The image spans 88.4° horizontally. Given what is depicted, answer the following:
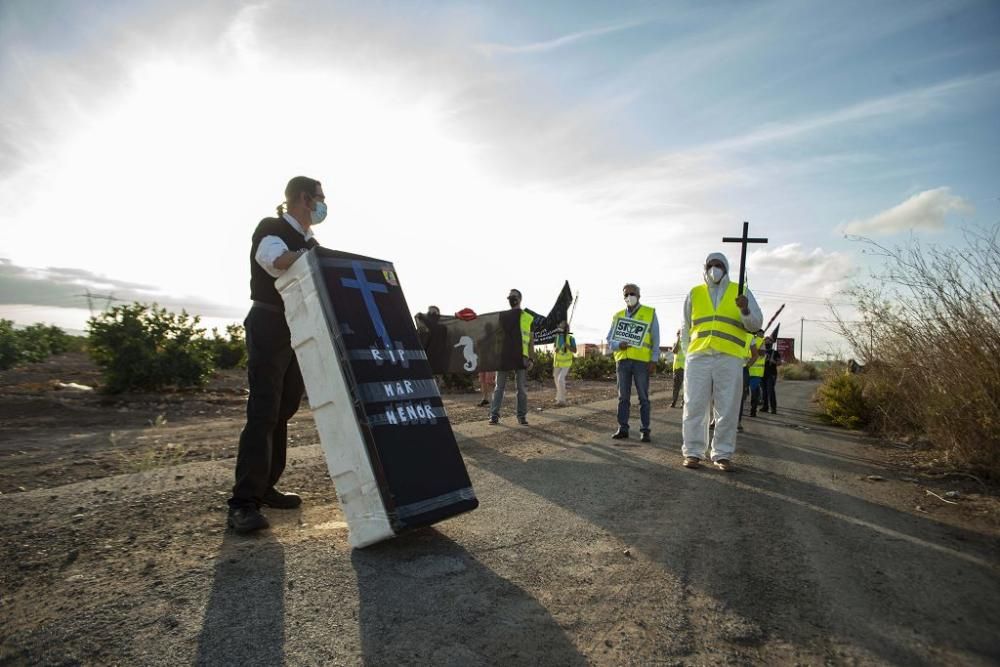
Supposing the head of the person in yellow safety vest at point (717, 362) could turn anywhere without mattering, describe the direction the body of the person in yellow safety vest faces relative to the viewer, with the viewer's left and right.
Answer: facing the viewer

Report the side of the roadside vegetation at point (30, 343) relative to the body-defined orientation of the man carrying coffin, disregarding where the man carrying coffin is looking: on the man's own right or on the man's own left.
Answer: on the man's own left

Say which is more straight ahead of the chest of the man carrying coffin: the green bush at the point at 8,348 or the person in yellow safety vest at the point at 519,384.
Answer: the person in yellow safety vest

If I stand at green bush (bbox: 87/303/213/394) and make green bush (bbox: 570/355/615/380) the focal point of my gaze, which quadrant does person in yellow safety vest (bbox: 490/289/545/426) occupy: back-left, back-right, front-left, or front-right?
front-right

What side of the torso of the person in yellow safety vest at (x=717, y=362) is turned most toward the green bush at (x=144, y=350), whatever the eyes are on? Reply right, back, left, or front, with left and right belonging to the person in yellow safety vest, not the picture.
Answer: right

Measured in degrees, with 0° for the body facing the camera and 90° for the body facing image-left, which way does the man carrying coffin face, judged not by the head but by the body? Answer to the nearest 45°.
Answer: approximately 270°

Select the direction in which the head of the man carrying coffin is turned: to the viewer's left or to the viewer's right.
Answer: to the viewer's right

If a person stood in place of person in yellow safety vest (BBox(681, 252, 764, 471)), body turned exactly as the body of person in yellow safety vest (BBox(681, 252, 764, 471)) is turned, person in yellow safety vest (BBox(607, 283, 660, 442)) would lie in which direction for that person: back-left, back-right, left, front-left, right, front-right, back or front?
back-right

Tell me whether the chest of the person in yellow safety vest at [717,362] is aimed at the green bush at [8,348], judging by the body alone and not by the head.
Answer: no

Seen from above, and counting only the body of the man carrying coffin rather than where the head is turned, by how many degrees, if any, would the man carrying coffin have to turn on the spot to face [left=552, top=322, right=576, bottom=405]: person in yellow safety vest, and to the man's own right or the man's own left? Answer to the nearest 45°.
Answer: approximately 45° to the man's own left

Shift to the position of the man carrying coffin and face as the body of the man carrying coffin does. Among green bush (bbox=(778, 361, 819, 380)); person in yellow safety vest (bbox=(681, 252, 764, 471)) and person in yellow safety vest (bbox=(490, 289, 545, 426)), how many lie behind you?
0

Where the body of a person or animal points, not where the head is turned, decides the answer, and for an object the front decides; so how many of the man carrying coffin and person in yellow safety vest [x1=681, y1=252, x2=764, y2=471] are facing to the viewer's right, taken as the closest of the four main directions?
1

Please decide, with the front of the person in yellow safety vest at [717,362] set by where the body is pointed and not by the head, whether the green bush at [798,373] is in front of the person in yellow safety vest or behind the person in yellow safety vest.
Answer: behind

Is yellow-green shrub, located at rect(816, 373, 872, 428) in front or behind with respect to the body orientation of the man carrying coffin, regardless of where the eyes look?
in front

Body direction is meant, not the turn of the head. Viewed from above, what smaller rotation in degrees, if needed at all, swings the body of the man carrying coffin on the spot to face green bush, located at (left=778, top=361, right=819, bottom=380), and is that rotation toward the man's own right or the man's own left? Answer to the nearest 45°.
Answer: approximately 45° to the man's own left

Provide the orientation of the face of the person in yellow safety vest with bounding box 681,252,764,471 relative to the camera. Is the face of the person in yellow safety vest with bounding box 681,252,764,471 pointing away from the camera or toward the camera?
toward the camera
